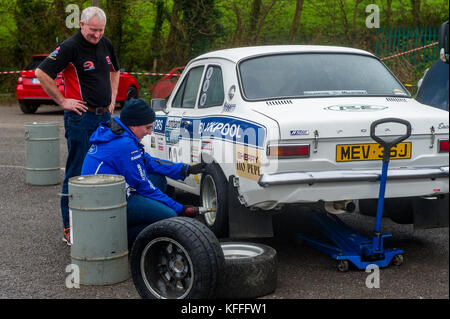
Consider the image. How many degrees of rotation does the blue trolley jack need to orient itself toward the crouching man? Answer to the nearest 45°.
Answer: approximately 45° to its left

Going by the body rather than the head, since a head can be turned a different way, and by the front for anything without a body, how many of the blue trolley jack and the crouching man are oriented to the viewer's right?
1

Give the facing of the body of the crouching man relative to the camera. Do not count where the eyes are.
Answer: to the viewer's right

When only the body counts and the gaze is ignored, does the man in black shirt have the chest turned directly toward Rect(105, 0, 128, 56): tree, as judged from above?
no

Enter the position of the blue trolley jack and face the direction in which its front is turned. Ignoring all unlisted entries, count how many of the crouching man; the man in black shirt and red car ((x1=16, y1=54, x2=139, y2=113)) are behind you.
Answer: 0

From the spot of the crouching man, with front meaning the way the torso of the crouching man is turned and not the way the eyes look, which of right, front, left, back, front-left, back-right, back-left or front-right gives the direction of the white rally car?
front

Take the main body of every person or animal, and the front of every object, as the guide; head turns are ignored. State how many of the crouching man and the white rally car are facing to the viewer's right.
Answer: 1

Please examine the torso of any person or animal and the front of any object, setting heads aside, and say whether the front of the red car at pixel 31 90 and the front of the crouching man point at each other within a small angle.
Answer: no

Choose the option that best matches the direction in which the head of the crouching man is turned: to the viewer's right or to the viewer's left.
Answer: to the viewer's right

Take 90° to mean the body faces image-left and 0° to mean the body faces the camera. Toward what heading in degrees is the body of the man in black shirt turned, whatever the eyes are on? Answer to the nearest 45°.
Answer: approximately 315°

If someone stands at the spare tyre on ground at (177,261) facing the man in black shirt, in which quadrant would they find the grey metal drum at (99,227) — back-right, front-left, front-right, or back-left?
front-left

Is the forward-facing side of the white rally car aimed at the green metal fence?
no

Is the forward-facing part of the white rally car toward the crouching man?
no

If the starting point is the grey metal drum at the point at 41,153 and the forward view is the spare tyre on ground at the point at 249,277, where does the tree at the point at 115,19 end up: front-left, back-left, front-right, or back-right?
back-left

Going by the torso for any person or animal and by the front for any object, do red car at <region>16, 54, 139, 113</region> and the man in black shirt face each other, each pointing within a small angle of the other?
no

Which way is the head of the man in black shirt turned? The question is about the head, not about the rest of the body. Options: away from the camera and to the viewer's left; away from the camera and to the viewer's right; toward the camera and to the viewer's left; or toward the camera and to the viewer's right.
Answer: toward the camera and to the viewer's right

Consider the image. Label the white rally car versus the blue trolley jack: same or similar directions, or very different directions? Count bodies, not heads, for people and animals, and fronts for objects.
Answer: same or similar directions

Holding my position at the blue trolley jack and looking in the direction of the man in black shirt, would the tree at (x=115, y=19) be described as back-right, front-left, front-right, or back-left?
front-right

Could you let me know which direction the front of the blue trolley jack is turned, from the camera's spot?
facing away from the viewer and to the left of the viewer
